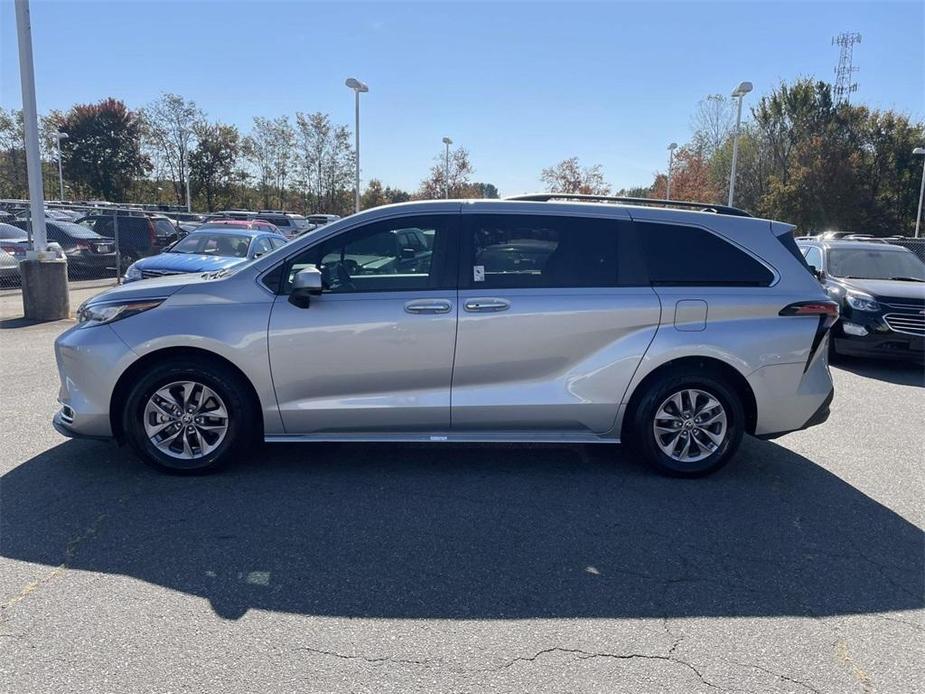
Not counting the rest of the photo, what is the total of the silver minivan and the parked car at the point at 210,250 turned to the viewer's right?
0

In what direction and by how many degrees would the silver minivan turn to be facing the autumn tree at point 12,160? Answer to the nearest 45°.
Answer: approximately 45° to its right

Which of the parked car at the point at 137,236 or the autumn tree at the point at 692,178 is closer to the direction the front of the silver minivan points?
the parked car

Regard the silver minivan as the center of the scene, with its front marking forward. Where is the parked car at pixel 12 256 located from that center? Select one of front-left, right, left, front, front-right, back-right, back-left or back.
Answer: front-right

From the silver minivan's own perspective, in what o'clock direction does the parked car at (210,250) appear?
The parked car is roughly at 2 o'clock from the silver minivan.

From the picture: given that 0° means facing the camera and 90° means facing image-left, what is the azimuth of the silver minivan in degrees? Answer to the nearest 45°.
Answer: approximately 90°

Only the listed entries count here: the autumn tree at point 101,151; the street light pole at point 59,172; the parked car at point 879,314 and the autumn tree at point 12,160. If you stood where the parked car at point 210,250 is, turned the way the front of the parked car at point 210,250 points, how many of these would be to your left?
1

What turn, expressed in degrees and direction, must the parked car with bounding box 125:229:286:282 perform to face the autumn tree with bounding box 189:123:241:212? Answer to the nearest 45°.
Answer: approximately 135° to its right

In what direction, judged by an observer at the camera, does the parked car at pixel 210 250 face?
facing the viewer and to the left of the viewer

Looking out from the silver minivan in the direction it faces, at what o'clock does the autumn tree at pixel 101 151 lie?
The autumn tree is roughly at 2 o'clock from the silver minivan.

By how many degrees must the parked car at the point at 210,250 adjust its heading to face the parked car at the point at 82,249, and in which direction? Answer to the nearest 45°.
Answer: approximately 90° to its right

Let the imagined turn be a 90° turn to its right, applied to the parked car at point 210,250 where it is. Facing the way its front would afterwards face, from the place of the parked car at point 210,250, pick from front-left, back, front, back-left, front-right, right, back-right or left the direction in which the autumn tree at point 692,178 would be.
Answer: right

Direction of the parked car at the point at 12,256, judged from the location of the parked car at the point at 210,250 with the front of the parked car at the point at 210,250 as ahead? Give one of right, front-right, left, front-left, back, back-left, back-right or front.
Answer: right

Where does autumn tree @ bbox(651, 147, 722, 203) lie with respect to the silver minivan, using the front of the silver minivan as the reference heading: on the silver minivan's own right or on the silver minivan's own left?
on the silver minivan's own right
